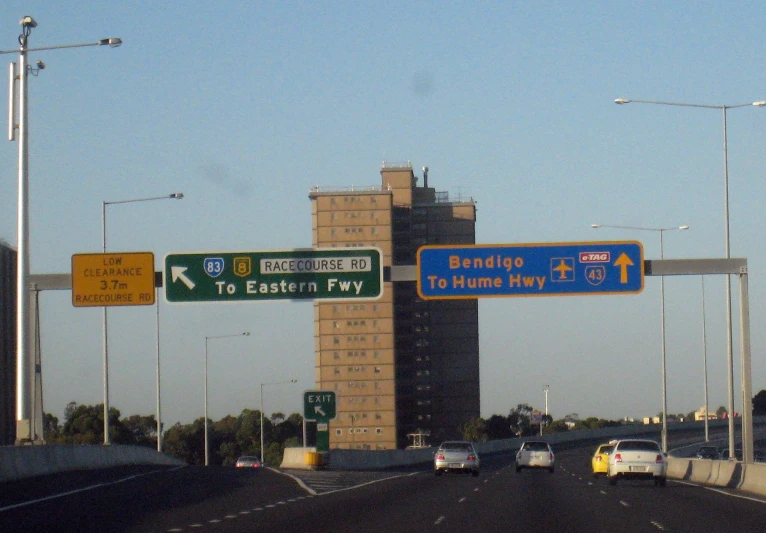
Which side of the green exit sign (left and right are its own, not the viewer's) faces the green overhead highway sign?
front

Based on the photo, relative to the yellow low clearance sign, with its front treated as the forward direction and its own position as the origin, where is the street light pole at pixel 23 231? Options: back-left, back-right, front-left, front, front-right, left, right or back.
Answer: right

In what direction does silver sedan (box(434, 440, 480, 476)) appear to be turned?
away from the camera

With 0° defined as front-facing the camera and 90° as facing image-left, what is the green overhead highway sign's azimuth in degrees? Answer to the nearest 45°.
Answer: approximately 0°

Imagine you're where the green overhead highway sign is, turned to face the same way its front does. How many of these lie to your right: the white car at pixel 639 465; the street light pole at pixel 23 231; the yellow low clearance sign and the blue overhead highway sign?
2

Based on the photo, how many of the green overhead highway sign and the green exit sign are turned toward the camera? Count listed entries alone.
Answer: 2

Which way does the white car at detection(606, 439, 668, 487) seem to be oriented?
away from the camera

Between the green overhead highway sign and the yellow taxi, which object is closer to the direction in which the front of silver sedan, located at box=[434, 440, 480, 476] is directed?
the yellow taxi
